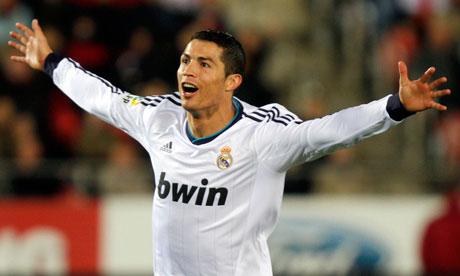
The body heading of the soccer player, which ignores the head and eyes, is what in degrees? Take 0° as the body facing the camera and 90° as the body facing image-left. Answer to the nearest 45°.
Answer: approximately 45°

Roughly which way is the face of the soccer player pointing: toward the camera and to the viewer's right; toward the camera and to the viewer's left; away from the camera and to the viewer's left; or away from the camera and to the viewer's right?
toward the camera and to the viewer's left
